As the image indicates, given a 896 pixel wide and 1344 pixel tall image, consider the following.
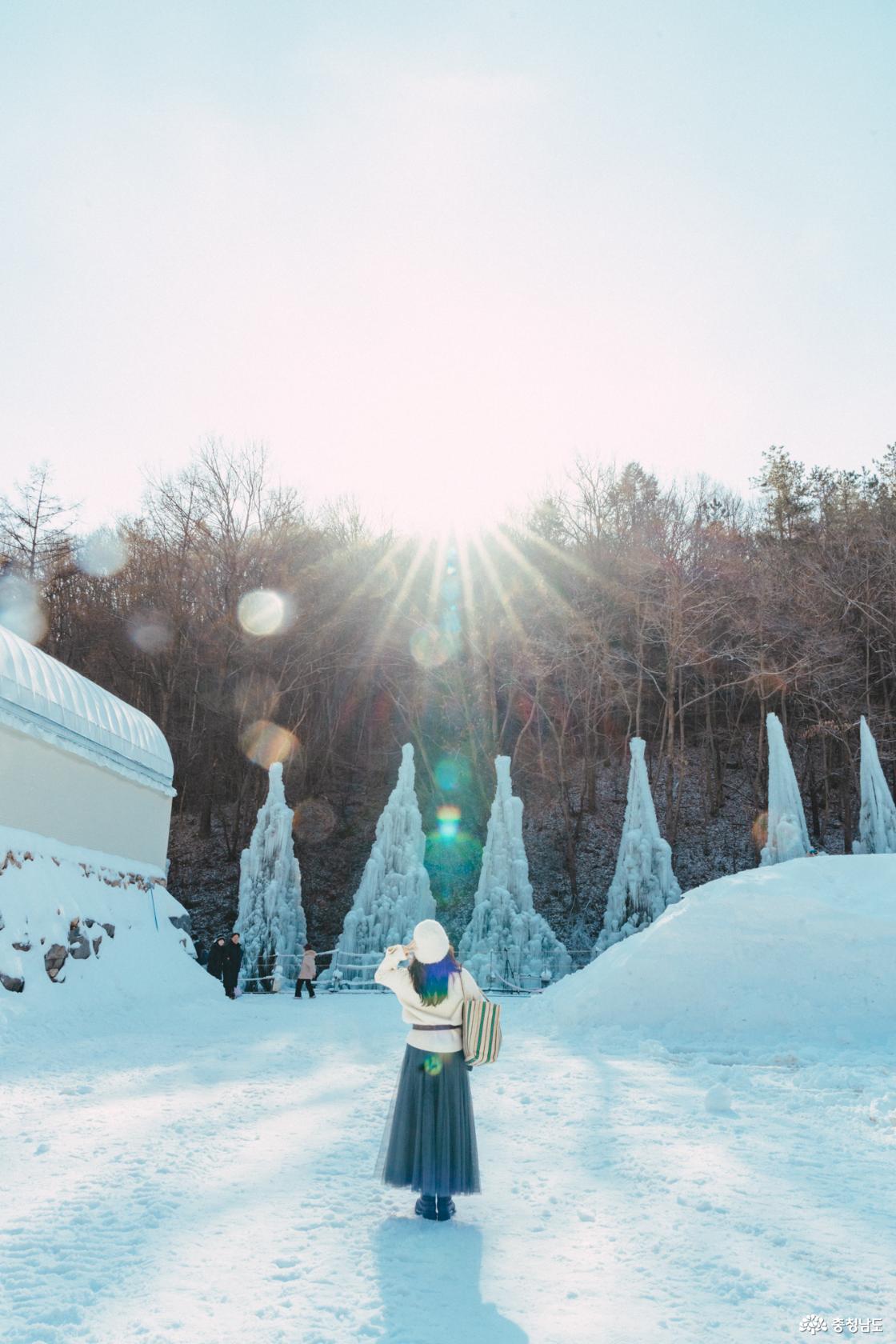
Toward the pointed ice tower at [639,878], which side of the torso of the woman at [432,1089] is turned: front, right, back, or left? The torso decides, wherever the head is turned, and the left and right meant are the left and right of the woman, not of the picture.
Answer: front

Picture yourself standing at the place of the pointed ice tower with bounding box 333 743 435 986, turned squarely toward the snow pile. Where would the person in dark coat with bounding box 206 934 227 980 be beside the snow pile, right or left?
right

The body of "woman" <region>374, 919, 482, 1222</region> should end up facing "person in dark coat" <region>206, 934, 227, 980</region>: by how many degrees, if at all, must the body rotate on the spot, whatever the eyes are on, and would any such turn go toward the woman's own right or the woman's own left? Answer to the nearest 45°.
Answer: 0° — they already face them

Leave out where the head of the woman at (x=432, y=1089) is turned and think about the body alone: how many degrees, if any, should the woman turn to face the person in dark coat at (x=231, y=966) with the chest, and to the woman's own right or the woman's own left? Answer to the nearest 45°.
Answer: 0° — they already face them

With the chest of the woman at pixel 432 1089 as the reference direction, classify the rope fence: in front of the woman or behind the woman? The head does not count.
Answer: in front

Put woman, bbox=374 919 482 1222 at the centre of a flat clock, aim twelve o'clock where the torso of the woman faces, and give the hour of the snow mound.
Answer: The snow mound is roughly at 1 o'clock from the woman.

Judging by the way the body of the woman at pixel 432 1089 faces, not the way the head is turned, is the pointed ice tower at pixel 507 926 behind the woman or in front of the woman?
in front

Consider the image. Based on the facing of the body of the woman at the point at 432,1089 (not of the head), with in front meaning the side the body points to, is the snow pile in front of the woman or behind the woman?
in front

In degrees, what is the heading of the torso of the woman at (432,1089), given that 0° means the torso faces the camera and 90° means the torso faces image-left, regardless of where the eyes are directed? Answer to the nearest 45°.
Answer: approximately 180°

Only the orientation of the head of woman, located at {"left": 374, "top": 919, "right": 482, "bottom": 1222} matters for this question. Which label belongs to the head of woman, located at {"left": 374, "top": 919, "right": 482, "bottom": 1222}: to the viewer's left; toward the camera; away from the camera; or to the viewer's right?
away from the camera
